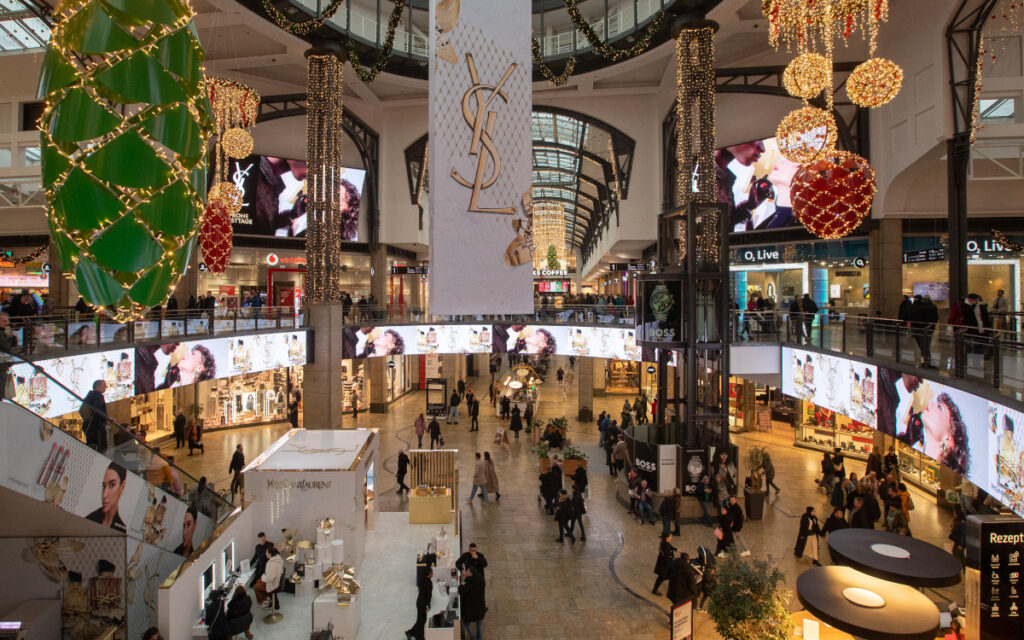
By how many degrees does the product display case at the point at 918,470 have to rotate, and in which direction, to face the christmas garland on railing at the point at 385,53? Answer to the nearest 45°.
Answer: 0° — it already faces it

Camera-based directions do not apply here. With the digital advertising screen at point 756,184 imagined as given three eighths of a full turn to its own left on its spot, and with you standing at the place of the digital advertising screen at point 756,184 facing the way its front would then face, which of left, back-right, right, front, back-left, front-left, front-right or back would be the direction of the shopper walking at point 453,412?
back

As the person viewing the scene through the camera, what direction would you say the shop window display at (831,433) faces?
facing the viewer and to the left of the viewer

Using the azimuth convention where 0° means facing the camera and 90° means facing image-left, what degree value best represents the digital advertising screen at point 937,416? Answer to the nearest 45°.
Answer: approximately 45°

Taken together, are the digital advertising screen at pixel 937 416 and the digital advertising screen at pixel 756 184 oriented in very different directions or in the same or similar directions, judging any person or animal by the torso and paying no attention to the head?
same or similar directions

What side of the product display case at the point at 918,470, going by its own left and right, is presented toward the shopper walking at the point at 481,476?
front
